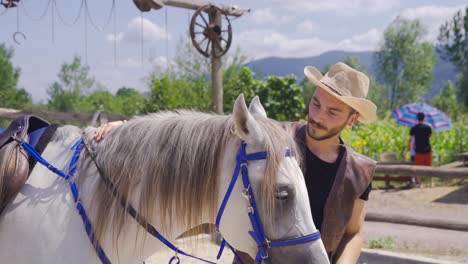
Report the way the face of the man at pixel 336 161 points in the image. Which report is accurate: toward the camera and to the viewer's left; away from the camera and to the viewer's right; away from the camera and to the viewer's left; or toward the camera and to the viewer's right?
toward the camera and to the viewer's left

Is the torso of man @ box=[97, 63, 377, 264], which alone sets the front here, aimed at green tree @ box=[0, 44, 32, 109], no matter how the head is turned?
no

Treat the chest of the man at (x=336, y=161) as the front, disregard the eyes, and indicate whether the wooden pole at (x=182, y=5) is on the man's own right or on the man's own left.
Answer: on the man's own right

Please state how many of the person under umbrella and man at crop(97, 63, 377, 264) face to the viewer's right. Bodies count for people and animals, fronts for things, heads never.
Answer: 0

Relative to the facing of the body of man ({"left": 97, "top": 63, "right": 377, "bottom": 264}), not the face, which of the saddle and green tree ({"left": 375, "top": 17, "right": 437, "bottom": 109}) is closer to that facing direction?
the saddle

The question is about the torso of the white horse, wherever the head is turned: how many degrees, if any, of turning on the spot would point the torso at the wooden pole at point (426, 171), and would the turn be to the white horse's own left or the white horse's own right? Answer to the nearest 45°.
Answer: approximately 45° to the white horse's own left

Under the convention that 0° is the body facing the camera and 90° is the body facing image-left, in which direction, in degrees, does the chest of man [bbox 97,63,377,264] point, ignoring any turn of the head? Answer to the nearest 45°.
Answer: approximately 45°

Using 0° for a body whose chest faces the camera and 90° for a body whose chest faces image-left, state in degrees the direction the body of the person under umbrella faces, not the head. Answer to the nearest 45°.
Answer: approximately 180°

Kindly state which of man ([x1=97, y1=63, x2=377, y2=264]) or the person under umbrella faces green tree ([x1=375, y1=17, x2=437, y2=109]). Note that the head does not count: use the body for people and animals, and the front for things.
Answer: the person under umbrella

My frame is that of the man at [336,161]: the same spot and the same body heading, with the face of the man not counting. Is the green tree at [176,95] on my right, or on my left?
on my right

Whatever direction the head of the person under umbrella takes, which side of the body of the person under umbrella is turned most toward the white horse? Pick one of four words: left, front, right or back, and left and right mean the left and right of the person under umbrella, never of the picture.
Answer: back

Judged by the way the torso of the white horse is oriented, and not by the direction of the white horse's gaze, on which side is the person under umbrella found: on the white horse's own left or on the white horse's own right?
on the white horse's own left

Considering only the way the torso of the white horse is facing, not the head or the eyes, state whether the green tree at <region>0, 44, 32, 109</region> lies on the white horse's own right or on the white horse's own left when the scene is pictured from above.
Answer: on the white horse's own left

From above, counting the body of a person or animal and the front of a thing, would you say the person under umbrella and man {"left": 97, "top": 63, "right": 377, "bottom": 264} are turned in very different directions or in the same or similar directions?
very different directions

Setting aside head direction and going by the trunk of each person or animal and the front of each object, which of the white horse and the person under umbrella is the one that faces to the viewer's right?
the white horse

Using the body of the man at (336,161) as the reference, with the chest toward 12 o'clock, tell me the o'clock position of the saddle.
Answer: The saddle is roughly at 1 o'clock from the man.

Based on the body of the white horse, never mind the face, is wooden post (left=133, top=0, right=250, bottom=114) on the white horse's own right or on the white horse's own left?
on the white horse's own left

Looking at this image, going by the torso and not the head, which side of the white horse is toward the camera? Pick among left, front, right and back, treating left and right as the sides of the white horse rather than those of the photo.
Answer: right
